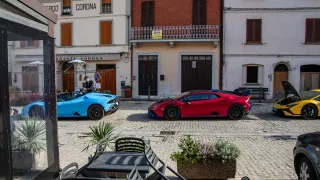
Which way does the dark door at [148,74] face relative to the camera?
toward the camera

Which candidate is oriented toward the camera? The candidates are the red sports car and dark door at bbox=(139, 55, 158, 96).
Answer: the dark door

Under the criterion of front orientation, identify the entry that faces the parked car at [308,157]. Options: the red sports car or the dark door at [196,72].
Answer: the dark door

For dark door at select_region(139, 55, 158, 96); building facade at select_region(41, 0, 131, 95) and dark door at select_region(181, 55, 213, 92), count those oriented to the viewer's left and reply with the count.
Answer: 0

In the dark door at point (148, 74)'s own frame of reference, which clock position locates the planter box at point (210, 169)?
The planter box is roughly at 12 o'clock from the dark door.

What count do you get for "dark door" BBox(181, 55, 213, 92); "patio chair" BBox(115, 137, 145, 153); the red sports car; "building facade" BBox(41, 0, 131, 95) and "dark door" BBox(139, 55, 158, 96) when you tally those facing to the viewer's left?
1

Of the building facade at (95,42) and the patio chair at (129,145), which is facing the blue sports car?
the building facade

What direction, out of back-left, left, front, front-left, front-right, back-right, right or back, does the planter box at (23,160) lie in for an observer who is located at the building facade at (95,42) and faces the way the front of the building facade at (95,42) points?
front

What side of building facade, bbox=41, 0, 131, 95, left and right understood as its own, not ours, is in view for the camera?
front

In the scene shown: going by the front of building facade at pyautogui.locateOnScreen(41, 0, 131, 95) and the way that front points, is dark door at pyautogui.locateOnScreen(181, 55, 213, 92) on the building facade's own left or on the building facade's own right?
on the building facade's own left

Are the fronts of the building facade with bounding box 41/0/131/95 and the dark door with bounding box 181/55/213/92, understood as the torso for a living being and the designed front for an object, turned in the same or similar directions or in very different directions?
same or similar directions

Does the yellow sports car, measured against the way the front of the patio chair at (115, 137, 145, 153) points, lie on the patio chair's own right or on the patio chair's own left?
on the patio chair's own left

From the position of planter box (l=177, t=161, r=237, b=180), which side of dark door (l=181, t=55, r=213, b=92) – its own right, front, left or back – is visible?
front

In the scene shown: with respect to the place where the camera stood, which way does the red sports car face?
facing to the left of the viewer

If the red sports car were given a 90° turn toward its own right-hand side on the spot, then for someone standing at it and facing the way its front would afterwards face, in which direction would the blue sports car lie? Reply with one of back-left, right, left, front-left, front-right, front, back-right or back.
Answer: left

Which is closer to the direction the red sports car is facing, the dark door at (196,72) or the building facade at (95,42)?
the building facade

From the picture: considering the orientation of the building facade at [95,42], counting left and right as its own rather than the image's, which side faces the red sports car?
front

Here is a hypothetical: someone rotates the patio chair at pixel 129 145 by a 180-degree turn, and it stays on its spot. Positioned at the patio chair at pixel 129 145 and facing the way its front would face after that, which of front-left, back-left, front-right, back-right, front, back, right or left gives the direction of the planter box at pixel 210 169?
right

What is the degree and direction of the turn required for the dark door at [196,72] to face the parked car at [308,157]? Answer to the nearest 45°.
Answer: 0° — it already faces it
